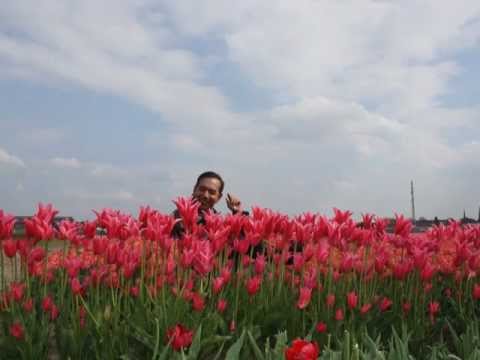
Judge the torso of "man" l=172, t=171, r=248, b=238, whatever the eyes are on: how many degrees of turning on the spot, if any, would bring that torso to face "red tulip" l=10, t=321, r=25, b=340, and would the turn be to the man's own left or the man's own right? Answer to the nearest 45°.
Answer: approximately 45° to the man's own right

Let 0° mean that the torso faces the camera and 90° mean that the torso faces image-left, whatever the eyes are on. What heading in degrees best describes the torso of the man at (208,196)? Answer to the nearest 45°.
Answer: approximately 0°

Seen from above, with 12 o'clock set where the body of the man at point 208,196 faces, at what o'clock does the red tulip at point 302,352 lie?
The red tulip is roughly at 12 o'clock from the man.

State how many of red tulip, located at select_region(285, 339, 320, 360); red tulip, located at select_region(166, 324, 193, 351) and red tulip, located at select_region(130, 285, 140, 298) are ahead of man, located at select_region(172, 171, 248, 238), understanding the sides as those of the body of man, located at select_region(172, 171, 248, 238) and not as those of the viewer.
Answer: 3

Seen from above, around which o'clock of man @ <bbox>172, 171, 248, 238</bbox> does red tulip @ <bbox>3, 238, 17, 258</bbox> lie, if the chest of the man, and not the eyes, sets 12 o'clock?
The red tulip is roughly at 1 o'clock from the man.

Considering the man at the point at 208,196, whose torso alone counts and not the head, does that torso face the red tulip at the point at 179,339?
yes

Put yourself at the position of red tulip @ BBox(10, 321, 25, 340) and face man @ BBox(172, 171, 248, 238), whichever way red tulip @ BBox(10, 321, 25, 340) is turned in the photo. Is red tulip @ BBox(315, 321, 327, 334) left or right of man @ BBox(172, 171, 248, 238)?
right
